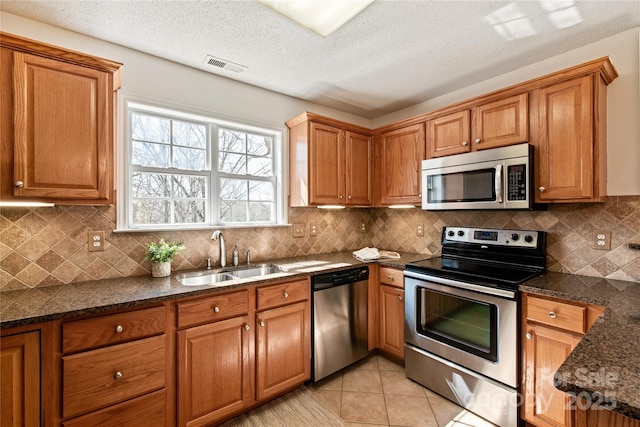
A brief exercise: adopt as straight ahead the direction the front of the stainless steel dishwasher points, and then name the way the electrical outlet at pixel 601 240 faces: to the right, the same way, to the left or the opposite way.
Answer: to the right

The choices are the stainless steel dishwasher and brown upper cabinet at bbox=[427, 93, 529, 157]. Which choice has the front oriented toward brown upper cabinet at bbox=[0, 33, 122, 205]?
brown upper cabinet at bbox=[427, 93, 529, 157]

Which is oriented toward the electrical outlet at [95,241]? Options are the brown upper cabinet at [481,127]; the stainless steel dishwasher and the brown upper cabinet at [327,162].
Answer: the brown upper cabinet at [481,127]

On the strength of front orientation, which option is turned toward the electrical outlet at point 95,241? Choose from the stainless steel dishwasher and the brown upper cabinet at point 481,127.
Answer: the brown upper cabinet

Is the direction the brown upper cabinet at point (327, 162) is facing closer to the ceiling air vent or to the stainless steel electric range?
the stainless steel electric range

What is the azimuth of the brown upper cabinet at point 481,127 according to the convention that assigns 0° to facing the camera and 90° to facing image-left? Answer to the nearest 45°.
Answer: approximately 45°

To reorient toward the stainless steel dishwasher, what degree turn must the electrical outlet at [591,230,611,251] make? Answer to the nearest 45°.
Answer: approximately 45° to its right

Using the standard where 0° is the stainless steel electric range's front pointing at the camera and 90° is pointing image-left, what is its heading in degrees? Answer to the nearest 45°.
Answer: approximately 45°

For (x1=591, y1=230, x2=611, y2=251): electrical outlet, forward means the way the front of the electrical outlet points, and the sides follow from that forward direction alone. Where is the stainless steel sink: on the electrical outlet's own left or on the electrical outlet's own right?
on the electrical outlet's own right

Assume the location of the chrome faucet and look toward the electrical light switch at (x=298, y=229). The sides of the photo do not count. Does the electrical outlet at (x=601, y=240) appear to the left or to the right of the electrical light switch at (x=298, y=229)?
right
